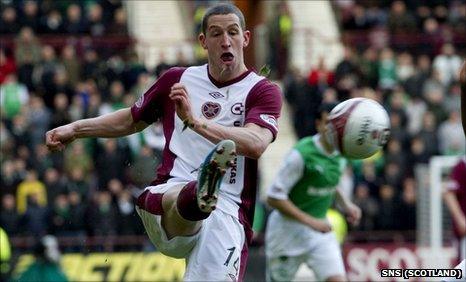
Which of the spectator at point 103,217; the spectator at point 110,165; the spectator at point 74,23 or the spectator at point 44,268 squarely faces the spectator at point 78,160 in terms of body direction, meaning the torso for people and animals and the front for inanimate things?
the spectator at point 74,23

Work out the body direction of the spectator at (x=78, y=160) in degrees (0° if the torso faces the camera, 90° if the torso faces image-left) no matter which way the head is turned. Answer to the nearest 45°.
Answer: approximately 0°

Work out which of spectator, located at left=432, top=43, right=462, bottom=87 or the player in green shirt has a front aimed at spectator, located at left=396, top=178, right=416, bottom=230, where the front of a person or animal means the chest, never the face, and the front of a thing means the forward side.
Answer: spectator, located at left=432, top=43, right=462, bottom=87

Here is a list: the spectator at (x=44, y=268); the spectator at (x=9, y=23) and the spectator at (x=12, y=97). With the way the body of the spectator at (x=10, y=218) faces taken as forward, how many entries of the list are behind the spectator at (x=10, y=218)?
2

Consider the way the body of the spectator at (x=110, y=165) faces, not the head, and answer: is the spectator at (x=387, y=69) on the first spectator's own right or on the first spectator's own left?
on the first spectator's own left

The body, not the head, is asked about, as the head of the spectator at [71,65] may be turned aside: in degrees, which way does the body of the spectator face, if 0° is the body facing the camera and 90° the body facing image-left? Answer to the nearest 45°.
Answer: approximately 0°
